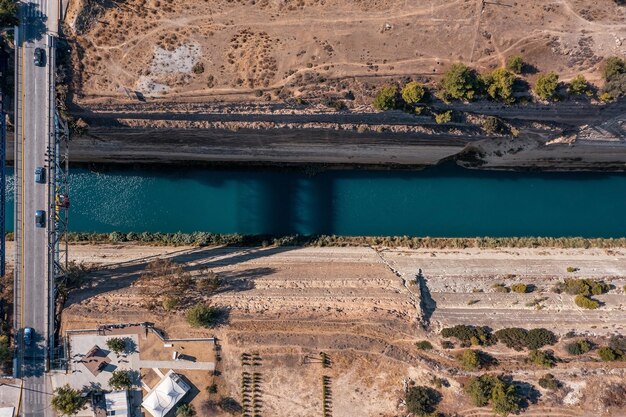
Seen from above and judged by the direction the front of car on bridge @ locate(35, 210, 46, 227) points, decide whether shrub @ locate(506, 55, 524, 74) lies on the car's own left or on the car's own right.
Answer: on the car's own right

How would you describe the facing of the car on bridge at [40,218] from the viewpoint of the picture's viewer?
facing away from the viewer

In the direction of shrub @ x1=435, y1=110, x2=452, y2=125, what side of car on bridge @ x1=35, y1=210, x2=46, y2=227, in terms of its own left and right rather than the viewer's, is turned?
right

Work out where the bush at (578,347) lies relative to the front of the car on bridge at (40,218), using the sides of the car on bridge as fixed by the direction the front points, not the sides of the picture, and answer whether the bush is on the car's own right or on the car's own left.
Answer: on the car's own right

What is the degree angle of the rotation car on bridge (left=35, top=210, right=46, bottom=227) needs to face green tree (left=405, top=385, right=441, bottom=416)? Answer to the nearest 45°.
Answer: approximately 135° to its right

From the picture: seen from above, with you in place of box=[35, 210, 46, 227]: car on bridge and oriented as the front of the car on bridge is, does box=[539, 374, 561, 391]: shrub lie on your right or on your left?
on your right

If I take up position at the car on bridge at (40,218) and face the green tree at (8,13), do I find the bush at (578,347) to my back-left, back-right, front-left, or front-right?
back-right
